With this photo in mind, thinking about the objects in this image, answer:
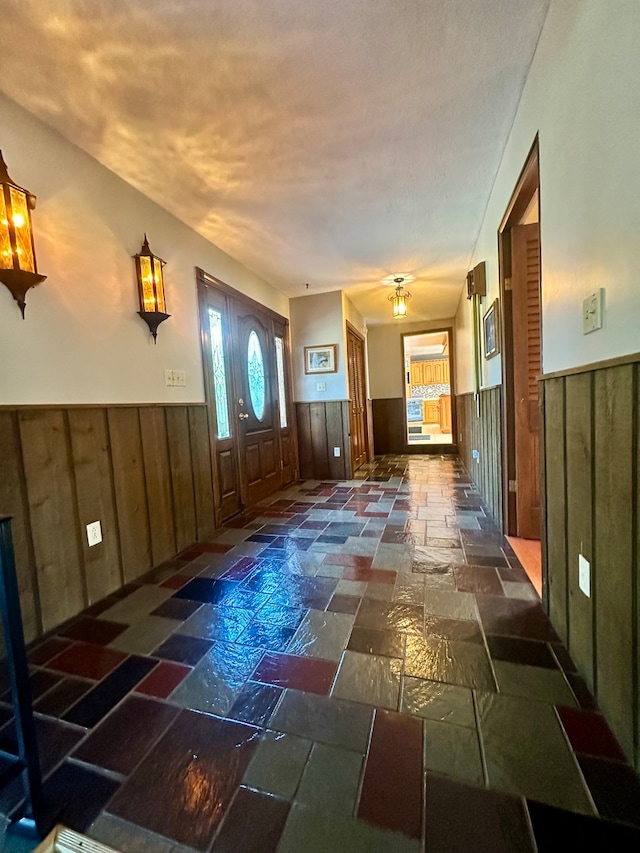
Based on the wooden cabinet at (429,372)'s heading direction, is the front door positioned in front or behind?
in front

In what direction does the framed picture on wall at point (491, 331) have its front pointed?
to the viewer's left

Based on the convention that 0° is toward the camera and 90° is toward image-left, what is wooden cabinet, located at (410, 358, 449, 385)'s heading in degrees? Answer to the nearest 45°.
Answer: approximately 0°

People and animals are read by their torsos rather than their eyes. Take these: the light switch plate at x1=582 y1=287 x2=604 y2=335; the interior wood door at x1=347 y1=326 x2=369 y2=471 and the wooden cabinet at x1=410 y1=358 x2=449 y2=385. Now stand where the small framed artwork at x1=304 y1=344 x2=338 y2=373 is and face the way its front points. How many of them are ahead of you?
1

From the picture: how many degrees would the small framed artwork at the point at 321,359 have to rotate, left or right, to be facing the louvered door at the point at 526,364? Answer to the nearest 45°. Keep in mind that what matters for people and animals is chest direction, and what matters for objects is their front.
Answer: approximately 45° to its left

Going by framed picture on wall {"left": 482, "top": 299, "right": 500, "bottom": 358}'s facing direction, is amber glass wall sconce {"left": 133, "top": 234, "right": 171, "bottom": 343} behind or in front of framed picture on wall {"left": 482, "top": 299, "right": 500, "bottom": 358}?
in front

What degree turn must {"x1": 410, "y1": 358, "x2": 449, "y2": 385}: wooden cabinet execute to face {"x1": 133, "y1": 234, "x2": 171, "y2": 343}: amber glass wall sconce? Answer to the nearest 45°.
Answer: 0° — it already faces it

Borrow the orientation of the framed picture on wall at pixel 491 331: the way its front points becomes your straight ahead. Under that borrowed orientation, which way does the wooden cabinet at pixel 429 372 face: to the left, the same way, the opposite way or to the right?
to the left

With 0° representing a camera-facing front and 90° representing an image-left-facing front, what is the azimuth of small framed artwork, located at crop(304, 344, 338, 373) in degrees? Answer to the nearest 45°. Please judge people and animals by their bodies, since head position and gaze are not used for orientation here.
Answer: approximately 0°

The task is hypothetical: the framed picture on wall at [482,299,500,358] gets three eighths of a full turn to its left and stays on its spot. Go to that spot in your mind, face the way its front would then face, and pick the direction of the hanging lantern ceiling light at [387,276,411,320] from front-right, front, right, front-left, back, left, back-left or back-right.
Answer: back

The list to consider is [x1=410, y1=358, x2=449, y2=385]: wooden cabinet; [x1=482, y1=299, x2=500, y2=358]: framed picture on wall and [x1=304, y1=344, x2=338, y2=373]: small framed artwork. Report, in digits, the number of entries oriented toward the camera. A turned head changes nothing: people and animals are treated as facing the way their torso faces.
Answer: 2

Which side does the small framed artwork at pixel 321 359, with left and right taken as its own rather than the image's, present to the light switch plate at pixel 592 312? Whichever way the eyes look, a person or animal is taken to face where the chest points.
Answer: front

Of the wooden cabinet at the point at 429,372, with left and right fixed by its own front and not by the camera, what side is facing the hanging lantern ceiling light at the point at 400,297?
front

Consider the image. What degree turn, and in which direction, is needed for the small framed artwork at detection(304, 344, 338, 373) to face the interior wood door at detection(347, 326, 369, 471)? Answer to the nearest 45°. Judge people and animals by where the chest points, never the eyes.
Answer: approximately 135° to its left

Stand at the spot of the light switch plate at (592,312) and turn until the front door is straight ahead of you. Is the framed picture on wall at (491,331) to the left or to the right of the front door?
right

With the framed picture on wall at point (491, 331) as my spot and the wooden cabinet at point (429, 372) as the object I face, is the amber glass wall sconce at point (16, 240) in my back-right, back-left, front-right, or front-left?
back-left

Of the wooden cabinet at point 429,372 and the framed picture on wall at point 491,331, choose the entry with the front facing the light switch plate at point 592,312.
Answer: the wooden cabinet
